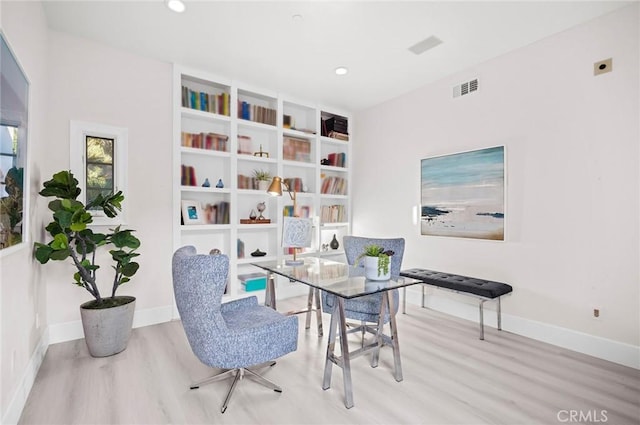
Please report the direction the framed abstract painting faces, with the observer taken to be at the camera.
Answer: facing the viewer and to the left of the viewer

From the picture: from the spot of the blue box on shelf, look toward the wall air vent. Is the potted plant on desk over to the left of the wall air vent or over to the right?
right

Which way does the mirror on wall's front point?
to the viewer's right

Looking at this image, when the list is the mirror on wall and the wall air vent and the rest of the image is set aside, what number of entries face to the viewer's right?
1

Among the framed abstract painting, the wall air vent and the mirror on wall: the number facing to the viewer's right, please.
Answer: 1

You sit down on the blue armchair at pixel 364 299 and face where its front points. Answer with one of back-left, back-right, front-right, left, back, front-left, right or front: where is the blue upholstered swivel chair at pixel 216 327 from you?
front

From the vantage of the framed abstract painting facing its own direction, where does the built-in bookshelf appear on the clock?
The built-in bookshelf is roughly at 1 o'clock from the framed abstract painting.

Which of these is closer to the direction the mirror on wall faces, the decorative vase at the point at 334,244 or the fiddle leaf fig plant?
the decorative vase

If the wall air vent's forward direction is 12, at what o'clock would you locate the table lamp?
The table lamp is roughly at 12 o'clock from the wall air vent.
